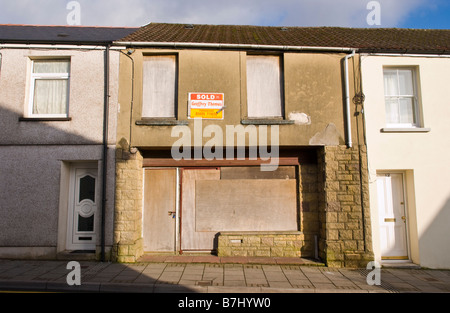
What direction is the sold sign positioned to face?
toward the camera

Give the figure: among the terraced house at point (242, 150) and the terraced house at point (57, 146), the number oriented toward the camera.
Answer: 2

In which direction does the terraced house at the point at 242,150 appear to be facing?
toward the camera

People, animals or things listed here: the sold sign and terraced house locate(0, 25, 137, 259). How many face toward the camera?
2

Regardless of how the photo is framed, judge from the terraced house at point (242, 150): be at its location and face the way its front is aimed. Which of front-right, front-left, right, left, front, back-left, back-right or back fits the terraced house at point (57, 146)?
right

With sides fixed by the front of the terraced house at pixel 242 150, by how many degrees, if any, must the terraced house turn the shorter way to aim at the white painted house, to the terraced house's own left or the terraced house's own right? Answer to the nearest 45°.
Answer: approximately 90° to the terraced house's own left

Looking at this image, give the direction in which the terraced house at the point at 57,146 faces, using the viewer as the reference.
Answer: facing the viewer

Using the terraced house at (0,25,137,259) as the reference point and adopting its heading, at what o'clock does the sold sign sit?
The sold sign is roughly at 10 o'clock from the terraced house.

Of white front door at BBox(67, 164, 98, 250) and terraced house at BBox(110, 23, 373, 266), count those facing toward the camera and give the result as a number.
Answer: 2

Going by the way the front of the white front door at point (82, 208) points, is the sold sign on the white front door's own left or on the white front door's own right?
on the white front door's own left
